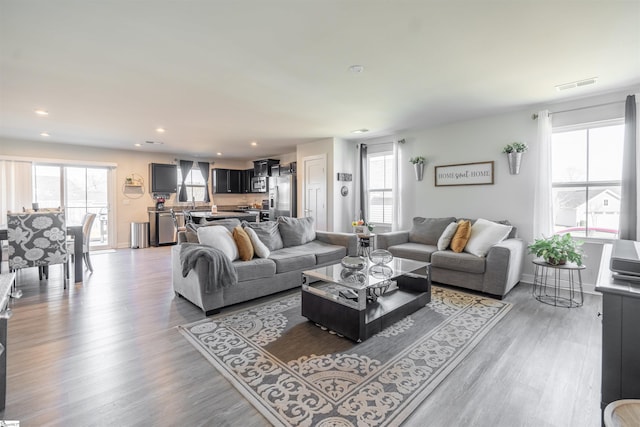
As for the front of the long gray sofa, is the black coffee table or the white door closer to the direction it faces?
the black coffee table

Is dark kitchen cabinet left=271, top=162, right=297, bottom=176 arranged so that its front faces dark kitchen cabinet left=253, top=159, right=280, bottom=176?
no

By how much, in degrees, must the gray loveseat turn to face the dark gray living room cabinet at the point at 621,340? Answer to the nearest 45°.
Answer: approximately 45° to its left

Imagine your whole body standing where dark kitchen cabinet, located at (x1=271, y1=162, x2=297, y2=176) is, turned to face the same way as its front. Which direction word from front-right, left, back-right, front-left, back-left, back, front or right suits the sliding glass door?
front-right

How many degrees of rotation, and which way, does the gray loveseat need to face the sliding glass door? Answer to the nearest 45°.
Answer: approximately 45° to its right

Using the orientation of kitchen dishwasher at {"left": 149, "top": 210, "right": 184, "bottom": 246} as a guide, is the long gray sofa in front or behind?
in front

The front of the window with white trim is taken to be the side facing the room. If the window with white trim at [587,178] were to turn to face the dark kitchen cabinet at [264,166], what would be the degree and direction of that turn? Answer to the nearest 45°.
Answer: approximately 45° to its right

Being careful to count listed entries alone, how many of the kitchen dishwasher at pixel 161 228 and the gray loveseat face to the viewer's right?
0

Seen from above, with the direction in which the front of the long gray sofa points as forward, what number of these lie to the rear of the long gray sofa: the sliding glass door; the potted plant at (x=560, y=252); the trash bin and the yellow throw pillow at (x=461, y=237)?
2

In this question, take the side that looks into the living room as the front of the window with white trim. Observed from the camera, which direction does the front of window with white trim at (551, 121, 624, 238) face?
facing the viewer and to the left of the viewer

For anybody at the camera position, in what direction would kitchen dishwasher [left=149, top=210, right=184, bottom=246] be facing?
facing the viewer

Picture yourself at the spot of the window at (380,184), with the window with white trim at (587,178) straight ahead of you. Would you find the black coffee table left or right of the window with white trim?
right

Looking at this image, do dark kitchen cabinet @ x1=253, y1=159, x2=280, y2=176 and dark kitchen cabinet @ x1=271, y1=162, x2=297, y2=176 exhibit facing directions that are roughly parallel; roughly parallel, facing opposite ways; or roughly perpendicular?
roughly parallel

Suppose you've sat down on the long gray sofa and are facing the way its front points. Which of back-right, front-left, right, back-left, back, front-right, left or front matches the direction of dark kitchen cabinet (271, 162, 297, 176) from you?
back-left

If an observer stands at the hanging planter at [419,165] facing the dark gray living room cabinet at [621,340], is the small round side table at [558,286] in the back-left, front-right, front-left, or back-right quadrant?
front-left

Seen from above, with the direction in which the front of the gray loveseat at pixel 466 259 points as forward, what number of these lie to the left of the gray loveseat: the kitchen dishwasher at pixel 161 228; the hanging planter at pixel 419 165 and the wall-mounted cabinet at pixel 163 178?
0
